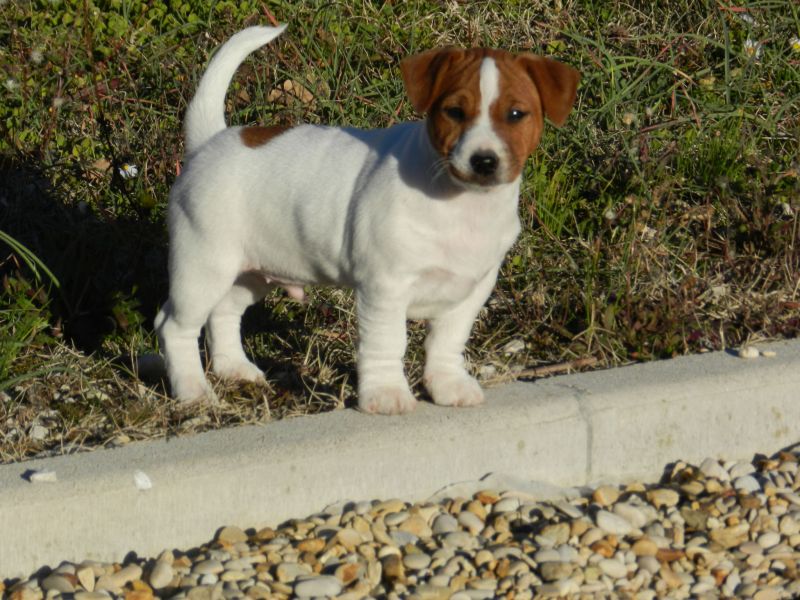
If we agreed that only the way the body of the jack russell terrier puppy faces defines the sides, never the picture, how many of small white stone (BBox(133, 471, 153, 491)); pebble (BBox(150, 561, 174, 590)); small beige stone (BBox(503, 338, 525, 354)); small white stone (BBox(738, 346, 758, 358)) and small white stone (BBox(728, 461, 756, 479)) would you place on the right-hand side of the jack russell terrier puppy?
2

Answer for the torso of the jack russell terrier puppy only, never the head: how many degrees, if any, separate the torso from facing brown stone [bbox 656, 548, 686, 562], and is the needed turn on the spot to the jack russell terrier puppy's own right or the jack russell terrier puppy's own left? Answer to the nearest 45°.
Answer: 0° — it already faces it

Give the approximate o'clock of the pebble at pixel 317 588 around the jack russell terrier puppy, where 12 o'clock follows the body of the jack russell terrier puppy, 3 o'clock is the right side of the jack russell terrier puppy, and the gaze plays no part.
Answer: The pebble is roughly at 2 o'clock from the jack russell terrier puppy.

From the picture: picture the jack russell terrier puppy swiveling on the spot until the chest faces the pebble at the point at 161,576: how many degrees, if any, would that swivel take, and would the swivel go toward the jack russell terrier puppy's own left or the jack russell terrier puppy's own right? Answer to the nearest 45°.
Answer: approximately 90° to the jack russell terrier puppy's own right

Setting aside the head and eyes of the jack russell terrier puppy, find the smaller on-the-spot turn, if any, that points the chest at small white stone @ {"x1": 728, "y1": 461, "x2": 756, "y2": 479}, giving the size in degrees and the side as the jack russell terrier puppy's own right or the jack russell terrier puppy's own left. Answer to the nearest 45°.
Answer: approximately 45° to the jack russell terrier puppy's own left

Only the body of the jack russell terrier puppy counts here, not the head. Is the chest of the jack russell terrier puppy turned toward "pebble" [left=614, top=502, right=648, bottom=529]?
yes

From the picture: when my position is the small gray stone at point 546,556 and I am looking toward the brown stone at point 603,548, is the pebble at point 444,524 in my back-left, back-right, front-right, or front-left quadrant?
back-left

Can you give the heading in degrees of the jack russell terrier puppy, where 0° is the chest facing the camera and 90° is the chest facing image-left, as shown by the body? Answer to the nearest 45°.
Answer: approximately 315°
